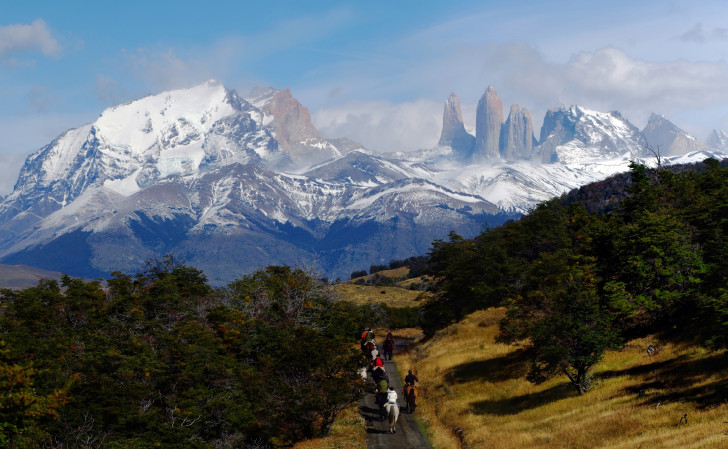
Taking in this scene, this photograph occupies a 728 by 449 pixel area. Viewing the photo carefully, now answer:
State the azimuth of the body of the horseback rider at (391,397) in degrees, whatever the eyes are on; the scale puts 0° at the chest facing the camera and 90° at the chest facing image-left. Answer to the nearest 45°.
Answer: approximately 180°

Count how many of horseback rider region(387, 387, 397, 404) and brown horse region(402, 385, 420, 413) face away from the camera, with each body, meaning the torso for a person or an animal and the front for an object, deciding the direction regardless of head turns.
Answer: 2

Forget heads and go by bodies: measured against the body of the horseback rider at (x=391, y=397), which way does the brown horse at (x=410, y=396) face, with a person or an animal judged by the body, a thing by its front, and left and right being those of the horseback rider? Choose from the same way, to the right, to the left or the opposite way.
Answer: the same way

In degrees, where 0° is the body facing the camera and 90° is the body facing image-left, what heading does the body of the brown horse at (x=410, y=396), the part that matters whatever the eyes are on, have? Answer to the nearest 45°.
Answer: approximately 180°

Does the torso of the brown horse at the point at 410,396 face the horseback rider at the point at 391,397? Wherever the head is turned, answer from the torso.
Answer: no
